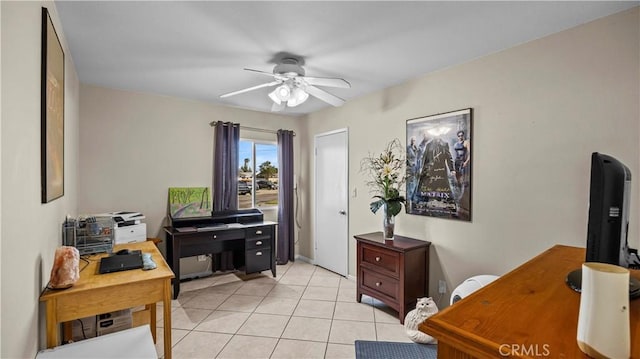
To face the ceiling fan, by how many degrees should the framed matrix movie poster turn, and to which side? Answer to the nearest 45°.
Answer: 0° — it already faces it

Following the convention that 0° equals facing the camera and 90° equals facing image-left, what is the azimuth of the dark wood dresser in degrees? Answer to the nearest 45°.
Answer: approximately 45°

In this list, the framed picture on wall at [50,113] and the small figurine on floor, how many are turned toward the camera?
1

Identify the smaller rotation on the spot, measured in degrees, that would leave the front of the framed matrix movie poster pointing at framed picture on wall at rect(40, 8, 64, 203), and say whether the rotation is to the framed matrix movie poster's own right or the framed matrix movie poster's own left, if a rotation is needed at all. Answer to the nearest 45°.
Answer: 0° — it already faces it

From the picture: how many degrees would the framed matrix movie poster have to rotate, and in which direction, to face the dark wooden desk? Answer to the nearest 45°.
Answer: approximately 45° to its right

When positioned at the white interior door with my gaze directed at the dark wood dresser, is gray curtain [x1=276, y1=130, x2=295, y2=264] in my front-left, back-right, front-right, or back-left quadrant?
back-right

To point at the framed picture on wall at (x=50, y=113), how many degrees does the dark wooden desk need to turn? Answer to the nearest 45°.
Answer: approximately 90° to its right

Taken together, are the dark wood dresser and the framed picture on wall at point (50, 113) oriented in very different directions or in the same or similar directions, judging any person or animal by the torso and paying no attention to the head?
very different directions

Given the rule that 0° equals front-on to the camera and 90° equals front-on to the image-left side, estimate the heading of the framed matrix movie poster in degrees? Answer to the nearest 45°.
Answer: approximately 45°
